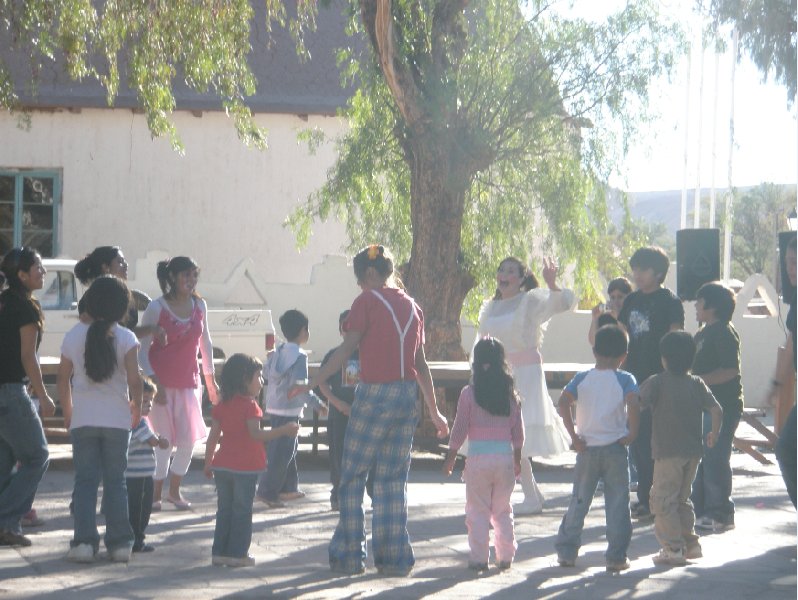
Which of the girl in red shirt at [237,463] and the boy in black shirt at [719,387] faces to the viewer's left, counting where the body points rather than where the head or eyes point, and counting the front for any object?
the boy in black shirt

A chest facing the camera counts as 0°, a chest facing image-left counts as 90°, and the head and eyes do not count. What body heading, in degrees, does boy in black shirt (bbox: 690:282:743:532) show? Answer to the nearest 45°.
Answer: approximately 90°

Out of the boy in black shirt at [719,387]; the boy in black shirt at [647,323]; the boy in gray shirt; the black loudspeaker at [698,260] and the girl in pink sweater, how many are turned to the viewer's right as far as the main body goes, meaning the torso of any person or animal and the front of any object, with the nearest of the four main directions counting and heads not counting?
0

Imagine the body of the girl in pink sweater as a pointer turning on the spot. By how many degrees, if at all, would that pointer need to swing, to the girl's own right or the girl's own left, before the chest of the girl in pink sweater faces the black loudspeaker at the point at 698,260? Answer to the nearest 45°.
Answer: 0° — they already face it

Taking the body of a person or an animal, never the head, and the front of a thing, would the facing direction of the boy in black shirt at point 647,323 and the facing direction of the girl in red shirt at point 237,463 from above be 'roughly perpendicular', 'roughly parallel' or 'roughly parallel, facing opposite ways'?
roughly parallel, facing opposite ways

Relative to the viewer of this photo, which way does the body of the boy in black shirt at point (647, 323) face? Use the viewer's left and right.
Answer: facing the viewer and to the left of the viewer

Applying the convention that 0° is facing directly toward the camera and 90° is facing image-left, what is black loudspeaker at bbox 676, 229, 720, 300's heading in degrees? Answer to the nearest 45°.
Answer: approximately 0°

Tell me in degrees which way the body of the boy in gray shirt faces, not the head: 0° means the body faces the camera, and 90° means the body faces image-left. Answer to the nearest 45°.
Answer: approximately 180°

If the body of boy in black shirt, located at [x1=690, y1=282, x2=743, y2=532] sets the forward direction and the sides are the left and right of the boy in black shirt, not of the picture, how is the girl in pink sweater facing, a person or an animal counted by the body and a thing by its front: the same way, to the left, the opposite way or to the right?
to the right

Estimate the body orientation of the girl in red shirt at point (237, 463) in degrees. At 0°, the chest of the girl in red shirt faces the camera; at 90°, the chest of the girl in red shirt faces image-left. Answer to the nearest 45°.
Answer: approximately 225°

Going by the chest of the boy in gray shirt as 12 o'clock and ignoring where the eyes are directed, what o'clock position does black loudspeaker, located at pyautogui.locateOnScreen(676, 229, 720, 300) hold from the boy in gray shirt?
The black loudspeaker is roughly at 12 o'clock from the boy in gray shirt.

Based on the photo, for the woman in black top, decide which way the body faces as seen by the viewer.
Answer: to the viewer's right

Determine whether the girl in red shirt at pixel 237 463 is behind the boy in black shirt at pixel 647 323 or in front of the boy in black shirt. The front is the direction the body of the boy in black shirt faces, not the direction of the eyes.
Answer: in front

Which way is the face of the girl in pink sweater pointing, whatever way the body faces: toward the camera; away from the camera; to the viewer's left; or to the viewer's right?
away from the camera

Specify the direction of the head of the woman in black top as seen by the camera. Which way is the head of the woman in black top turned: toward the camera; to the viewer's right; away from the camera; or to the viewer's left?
to the viewer's right

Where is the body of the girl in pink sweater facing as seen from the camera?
away from the camera
